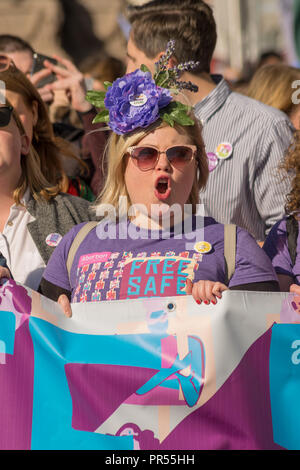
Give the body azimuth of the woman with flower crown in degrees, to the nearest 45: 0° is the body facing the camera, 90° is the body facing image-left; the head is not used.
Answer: approximately 0°
